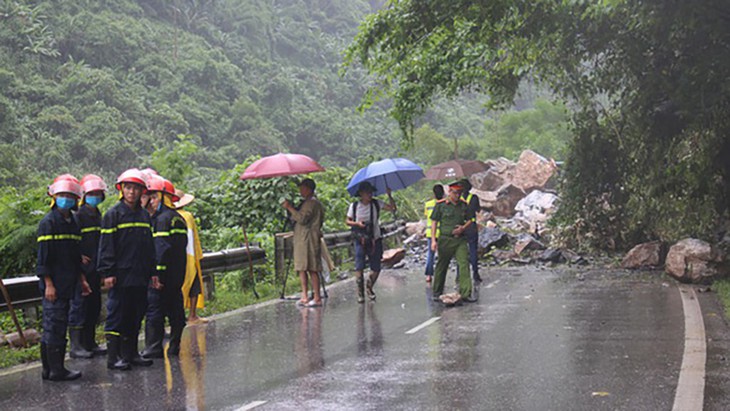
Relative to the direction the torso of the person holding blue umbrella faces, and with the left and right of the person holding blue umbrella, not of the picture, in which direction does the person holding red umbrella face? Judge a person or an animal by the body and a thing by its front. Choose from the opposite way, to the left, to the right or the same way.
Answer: to the right

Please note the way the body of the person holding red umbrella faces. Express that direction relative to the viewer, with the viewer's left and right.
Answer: facing to the left of the viewer

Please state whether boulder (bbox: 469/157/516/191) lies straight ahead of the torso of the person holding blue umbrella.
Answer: no

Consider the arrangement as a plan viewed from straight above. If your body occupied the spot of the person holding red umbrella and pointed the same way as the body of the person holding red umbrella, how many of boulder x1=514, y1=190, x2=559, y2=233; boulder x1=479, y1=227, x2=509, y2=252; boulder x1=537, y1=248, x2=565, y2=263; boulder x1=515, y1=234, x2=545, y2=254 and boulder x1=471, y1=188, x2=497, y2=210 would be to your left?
0

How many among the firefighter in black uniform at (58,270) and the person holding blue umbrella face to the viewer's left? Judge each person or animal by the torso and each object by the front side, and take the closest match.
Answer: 0

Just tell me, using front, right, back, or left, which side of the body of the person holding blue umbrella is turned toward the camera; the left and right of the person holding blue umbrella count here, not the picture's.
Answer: front

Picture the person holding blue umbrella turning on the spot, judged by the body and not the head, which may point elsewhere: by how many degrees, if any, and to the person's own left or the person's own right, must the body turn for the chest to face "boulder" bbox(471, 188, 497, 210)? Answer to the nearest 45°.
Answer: approximately 180°

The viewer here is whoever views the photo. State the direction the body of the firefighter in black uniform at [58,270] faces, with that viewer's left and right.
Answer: facing the viewer and to the right of the viewer

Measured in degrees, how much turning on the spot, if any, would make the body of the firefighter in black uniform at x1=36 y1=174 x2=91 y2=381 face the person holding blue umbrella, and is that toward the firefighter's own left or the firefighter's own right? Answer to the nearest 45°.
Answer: approximately 90° to the firefighter's own left

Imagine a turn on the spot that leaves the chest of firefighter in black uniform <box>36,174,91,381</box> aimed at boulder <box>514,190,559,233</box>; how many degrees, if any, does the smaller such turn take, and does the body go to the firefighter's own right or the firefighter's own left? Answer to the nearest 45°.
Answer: approximately 90° to the firefighter's own left

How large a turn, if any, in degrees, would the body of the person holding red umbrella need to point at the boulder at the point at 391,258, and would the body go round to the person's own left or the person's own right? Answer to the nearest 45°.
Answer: approximately 90° to the person's own right

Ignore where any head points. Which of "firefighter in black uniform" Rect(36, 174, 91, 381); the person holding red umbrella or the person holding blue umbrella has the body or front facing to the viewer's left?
the person holding red umbrella

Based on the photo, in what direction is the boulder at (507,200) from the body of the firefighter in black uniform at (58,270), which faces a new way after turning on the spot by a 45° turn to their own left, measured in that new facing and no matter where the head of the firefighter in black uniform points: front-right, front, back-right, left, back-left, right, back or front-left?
front-left

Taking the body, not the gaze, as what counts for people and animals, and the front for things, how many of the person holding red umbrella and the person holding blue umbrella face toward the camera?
1
